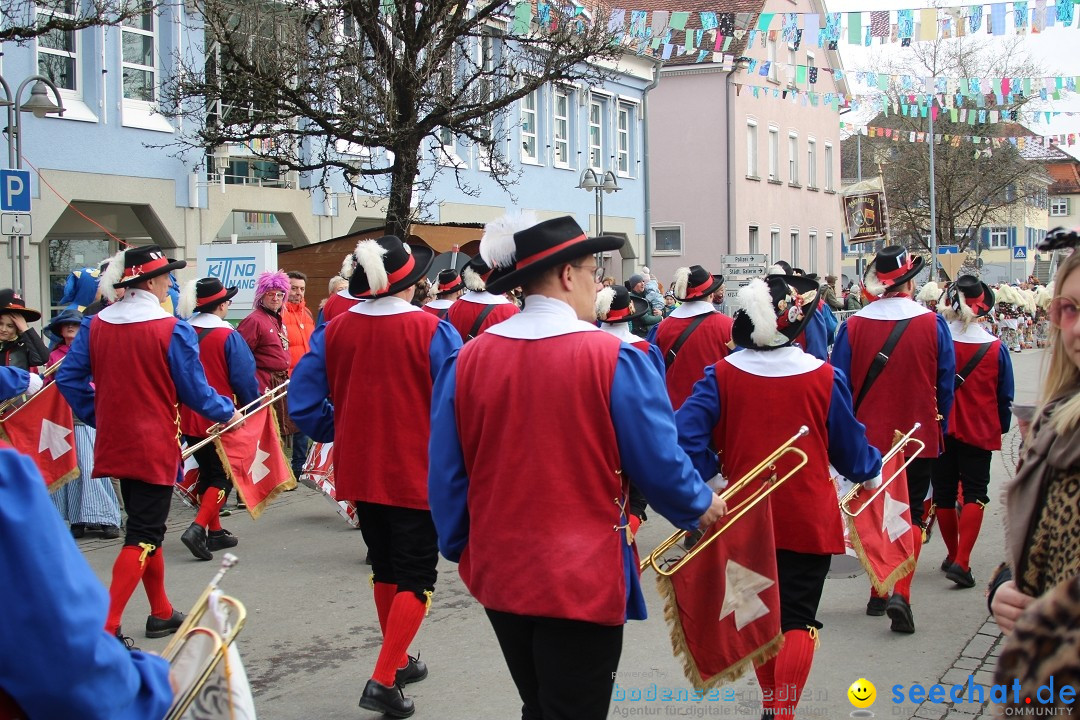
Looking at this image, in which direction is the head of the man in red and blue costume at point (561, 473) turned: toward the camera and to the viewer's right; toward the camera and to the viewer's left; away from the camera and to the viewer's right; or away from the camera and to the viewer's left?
away from the camera and to the viewer's right

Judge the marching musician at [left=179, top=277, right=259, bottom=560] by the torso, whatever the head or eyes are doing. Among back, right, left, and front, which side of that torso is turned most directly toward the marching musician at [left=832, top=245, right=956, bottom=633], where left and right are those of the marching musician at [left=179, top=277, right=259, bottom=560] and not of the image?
right

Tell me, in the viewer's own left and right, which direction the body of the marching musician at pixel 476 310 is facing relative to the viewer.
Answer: facing away from the viewer

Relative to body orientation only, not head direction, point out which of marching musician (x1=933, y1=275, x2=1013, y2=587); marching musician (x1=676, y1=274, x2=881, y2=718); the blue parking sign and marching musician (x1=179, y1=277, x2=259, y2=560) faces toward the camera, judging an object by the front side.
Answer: the blue parking sign

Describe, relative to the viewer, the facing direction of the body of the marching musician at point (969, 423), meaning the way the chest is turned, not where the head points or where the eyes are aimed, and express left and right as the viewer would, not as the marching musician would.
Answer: facing away from the viewer

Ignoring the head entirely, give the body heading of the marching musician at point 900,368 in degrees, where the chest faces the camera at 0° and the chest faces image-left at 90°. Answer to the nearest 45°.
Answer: approximately 180°

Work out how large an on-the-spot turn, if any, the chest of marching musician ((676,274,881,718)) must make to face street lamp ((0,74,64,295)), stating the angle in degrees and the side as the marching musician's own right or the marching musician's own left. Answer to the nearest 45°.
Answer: approximately 45° to the marching musician's own left

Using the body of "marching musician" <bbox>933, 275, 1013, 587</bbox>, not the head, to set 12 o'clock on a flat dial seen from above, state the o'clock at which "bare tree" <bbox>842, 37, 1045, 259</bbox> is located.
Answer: The bare tree is roughly at 12 o'clock from the marching musician.

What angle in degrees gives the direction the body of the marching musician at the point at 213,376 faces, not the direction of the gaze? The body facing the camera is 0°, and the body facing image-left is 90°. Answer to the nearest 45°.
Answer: approximately 225°

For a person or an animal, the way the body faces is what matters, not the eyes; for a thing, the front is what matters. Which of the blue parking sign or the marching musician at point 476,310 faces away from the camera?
the marching musician

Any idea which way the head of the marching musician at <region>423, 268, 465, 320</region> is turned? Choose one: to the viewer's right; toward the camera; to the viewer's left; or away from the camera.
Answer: away from the camera
